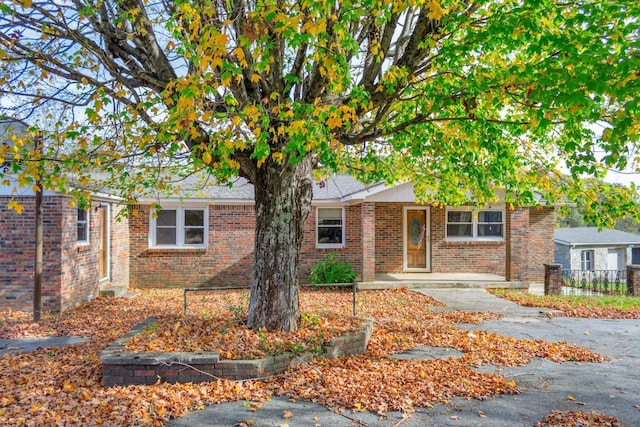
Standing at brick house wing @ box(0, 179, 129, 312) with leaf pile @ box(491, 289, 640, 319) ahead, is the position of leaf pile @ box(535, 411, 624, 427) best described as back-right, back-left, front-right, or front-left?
front-right

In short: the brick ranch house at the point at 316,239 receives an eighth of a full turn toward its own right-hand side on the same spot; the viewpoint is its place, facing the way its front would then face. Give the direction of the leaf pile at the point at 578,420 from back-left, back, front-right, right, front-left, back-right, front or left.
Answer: front-left

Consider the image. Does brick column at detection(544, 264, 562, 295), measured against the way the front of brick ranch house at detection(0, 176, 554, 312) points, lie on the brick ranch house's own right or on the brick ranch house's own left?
on the brick ranch house's own left

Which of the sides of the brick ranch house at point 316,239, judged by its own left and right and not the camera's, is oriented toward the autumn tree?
front

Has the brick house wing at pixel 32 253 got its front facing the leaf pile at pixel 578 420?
no

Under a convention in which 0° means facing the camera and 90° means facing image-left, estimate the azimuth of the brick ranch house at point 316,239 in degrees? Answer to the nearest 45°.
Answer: approximately 0°
